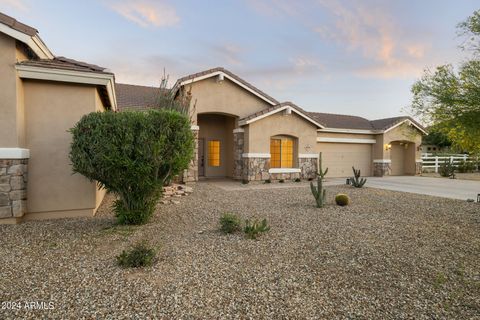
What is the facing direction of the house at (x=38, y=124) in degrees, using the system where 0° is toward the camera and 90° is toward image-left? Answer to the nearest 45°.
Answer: approximately 0°

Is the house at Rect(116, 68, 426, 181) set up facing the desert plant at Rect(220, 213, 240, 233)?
yes

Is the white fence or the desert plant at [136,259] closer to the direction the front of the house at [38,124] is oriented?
the desert plant

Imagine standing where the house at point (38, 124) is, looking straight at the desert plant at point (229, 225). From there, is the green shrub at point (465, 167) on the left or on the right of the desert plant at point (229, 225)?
left

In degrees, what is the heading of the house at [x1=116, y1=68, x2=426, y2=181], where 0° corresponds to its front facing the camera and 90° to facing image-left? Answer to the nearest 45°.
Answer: approximately 0°

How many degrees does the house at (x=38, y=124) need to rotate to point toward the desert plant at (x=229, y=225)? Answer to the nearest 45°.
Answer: approximately 45° to its left

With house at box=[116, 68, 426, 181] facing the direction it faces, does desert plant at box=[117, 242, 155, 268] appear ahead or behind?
ahead

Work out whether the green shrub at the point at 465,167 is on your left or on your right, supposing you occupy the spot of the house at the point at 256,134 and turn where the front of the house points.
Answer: on your left

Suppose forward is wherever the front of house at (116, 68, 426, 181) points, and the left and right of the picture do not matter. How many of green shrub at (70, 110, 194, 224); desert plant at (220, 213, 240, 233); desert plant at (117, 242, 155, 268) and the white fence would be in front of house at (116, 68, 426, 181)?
3
